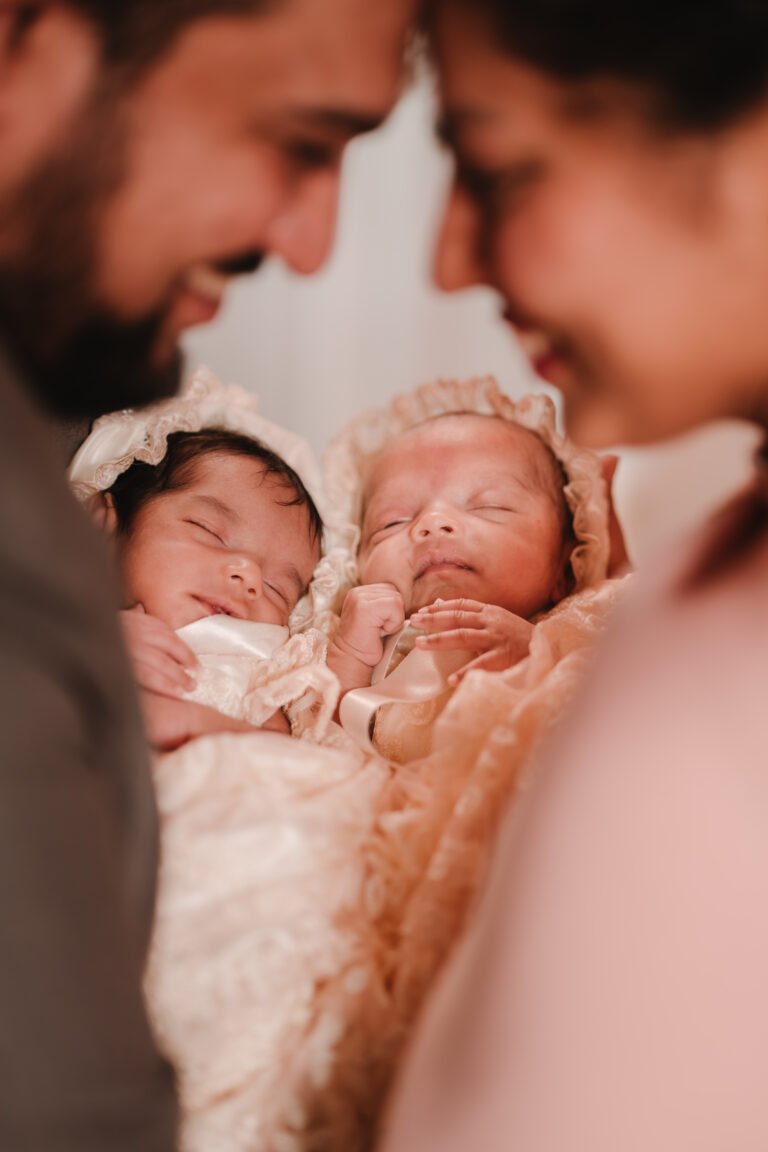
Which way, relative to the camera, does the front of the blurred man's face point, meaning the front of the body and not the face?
to the viewer's right

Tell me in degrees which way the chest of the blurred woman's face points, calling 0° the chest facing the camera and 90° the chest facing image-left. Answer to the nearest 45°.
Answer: approximately 90°

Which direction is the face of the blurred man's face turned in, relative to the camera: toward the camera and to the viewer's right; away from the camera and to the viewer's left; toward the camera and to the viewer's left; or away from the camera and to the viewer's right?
toward the camera and to the viewer's right

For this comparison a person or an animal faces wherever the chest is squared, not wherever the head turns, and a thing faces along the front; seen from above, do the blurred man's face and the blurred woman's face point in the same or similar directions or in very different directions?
very different directions

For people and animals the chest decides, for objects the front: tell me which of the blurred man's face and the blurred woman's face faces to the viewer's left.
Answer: the blurred woman's face

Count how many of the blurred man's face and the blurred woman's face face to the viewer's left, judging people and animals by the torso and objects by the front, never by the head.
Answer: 1
